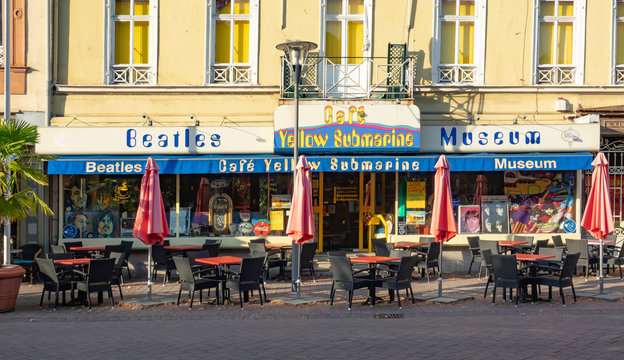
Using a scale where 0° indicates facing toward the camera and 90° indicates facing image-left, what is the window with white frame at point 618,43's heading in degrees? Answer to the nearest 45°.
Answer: approximately 0°

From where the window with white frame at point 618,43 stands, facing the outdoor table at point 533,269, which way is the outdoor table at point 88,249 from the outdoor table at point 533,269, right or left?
right

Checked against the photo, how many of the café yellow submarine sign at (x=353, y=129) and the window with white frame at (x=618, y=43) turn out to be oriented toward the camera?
2

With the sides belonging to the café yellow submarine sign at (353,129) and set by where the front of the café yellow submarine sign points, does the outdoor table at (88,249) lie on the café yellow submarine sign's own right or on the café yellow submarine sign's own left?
on the café yellow submarine sign's own right

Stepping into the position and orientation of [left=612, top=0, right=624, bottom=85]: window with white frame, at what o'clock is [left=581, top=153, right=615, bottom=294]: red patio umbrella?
The red patio umbrella is roughly at 12 o'clock from the window with white frame.

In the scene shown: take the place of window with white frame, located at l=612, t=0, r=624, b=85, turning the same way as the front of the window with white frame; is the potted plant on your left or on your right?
on your right

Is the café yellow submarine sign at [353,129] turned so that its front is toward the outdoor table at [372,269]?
yes

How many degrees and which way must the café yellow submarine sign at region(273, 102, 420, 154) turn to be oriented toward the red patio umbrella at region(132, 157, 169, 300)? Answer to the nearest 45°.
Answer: approximately 45° to its right

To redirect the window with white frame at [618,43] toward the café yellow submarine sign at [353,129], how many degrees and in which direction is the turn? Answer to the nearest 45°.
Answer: approximately 45° to its right

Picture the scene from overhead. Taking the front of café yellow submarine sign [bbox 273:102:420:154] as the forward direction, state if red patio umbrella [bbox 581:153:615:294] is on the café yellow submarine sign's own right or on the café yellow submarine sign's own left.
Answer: on the café yellow submarine sign's own left
